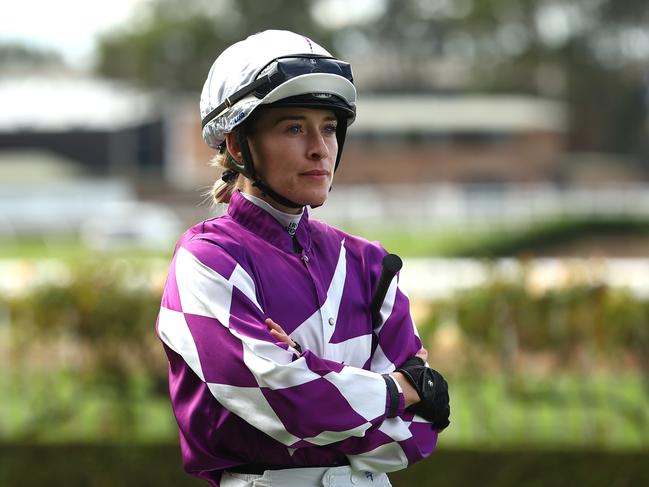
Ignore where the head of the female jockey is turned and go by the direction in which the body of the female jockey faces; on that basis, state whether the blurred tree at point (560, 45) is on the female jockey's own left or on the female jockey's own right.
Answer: on the female jockey's own left

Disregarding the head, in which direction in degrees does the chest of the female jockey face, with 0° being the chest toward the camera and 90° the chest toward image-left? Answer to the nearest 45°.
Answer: approximately 315°

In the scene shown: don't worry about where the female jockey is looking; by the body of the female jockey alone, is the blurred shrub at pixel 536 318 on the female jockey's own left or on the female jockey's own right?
on the female jockey's own left
